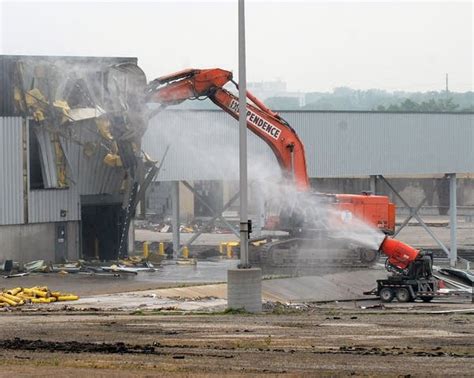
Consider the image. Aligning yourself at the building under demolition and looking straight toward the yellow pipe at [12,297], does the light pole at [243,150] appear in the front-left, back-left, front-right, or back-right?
front-left

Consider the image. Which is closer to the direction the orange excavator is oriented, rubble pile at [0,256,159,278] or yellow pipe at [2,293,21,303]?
the rubble pile

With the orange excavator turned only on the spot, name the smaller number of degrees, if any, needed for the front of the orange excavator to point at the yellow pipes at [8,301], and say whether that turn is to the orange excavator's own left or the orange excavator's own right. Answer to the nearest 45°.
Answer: approximately 45° to the orange excavator's own left

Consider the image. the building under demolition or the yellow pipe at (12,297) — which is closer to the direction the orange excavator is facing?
the building under demolition

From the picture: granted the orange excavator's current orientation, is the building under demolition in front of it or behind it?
in front

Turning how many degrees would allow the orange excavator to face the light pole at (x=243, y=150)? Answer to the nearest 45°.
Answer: approximately 90° to its left

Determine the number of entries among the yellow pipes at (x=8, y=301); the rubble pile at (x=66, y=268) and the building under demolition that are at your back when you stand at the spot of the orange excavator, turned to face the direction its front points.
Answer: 0

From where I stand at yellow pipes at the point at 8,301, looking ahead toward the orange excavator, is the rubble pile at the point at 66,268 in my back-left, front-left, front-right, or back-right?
front-left

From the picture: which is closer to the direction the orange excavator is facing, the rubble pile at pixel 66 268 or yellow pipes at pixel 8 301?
the rubble pile

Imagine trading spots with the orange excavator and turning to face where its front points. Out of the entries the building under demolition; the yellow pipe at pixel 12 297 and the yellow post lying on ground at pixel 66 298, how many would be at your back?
0

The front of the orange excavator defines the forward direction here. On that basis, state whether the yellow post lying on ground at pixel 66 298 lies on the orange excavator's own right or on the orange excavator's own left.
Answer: on the orange excavator's own left

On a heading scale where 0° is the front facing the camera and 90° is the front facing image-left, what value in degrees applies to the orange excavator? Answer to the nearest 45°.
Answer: approximately 90°

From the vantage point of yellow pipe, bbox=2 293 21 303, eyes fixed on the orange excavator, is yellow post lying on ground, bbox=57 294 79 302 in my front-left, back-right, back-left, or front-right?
front-right

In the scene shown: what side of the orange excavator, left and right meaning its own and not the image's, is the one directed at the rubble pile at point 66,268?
front

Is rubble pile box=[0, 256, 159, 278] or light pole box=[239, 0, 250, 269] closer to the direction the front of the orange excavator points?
the rubble pile

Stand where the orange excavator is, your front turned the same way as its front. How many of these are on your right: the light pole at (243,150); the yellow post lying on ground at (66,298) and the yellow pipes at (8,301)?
0
